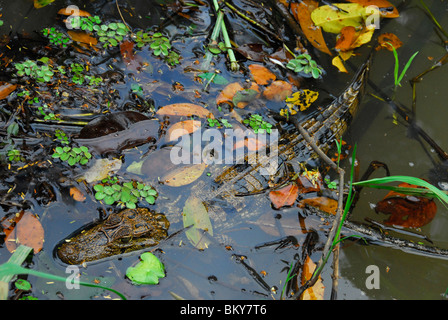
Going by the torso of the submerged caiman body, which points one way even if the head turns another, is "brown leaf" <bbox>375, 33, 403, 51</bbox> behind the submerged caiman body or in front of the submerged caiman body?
behind

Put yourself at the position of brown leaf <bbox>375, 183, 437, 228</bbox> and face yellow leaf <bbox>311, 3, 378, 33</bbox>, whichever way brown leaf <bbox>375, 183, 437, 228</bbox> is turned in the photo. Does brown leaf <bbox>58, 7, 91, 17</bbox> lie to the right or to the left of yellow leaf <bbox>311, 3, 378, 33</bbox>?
left

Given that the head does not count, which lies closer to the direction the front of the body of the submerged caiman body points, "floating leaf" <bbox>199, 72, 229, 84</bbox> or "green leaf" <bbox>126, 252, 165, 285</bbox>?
the green leaf

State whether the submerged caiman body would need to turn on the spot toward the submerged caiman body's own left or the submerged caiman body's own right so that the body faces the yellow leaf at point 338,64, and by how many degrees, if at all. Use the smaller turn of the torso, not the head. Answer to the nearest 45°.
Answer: approximately 180°

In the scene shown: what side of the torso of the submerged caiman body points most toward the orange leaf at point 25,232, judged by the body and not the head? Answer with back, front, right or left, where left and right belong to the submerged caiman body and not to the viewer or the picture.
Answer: front

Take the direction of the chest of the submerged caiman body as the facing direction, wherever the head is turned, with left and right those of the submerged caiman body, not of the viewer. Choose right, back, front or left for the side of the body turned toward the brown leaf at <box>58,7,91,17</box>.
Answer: right

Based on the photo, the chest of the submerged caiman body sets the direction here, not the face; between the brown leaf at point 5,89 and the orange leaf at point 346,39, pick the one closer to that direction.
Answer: the brown leaf

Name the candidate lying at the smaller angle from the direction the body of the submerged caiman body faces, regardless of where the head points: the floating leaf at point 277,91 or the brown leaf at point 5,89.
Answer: the brown leaf

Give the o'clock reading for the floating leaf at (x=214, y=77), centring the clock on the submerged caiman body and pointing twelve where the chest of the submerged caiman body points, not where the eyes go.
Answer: The floating leaf is roughly at 4 o'clock from the submerged caiman body.

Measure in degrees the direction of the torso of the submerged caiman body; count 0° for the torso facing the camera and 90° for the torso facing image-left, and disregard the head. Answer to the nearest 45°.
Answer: approximately 45°

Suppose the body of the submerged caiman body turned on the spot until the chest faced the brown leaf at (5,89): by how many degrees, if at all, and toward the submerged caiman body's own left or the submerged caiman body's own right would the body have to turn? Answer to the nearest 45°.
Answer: approximately 45° to the submerged caiman body's own right
